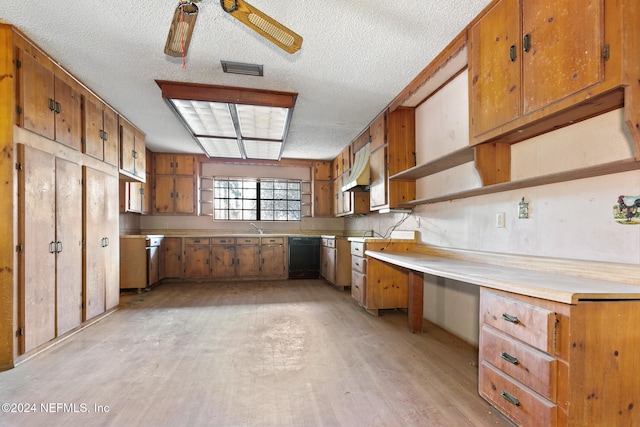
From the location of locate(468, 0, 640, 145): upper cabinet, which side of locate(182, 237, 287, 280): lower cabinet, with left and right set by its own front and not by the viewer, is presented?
front

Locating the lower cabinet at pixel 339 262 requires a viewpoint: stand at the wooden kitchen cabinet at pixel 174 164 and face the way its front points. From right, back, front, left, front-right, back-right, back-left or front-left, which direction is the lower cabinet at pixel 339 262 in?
front-left

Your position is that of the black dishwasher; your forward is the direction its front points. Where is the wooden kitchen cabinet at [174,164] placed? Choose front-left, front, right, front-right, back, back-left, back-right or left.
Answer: right

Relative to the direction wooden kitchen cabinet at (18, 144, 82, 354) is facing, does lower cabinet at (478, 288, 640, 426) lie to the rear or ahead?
ahead

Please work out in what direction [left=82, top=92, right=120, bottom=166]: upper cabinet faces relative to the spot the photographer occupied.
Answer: facing the viewer and to the right of the viewer

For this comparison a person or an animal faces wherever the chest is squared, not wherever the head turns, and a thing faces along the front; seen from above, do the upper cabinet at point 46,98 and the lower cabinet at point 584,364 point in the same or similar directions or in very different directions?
very different directions

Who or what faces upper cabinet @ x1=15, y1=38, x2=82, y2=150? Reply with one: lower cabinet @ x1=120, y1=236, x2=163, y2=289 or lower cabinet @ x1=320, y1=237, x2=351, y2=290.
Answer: lower cabinet @ x1=320, y1=237, x2=351, y2=290

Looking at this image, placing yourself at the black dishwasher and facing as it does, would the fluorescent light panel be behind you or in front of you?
in front

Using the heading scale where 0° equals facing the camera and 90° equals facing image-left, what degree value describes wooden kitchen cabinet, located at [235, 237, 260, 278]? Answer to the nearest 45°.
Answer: approximately 0°
